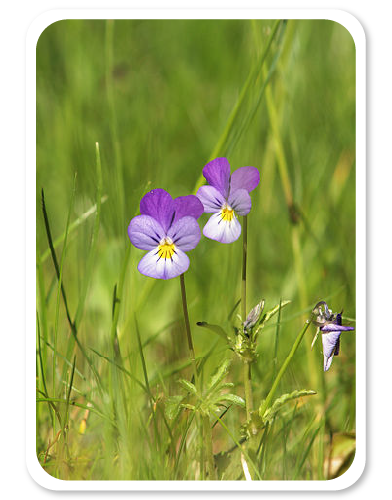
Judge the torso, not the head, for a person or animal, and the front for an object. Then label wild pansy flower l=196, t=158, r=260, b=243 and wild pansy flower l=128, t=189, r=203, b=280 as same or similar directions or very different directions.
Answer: same or similar directions

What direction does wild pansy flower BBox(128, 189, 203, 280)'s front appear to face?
toward the camera

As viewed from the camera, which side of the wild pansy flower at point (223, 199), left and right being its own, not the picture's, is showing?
front

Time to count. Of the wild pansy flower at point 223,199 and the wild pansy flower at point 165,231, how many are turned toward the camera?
2
